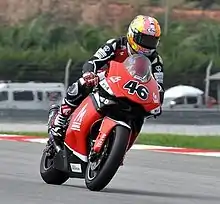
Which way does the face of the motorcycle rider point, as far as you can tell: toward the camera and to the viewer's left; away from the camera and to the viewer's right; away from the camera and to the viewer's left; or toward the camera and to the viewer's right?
toward the camera and to the viewer's right

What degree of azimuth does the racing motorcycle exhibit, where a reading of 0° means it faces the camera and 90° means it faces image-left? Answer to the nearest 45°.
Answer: approximately 315°

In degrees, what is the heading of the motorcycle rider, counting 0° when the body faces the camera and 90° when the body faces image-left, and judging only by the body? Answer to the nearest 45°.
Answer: approximately 315°
